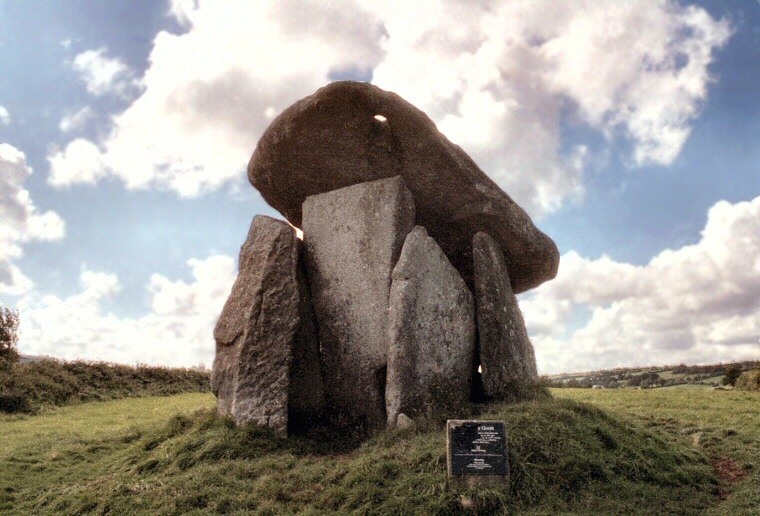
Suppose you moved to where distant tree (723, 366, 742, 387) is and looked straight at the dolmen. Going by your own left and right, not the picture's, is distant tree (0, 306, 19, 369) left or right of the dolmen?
right

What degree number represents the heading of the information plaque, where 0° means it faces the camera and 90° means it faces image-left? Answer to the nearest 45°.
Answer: approximately 0°

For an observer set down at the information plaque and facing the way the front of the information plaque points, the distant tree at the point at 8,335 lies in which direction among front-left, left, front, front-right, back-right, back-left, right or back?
back-right

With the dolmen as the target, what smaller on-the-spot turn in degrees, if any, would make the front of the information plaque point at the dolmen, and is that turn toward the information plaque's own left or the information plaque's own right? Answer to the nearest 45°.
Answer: approximately 135° to the information plaque's own right

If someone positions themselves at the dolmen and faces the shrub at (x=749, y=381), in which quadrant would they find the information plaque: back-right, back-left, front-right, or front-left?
back-right

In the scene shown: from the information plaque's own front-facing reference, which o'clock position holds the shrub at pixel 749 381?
The shrub is roughly at 7 o'clock from the information plaque.

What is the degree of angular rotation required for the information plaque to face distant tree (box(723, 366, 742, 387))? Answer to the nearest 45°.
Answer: approximately 135° to its left
